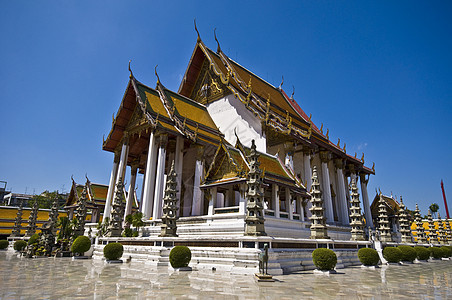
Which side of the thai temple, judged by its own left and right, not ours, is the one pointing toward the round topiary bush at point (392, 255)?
left

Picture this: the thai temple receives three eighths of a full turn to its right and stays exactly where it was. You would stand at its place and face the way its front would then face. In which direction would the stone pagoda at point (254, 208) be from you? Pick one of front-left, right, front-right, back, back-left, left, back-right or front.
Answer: back

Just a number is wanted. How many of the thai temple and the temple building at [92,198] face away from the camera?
0

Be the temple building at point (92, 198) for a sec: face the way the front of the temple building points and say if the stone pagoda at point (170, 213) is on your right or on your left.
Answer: on your left

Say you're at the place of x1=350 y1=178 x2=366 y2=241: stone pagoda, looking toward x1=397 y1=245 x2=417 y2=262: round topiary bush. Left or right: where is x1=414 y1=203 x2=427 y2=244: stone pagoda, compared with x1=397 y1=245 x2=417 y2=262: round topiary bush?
left

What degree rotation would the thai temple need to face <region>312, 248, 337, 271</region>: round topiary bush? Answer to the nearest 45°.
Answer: approximately 45° to its left

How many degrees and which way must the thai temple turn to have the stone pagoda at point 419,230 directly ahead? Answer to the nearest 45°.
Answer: approximately 135° to its left

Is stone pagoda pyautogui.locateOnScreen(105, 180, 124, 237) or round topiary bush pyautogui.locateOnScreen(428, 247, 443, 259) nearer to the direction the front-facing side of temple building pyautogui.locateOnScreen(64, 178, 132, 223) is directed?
the stone pagoda

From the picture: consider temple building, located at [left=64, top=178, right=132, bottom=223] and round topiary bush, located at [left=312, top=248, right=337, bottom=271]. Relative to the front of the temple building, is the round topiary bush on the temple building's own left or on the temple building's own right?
on the temple building's own left

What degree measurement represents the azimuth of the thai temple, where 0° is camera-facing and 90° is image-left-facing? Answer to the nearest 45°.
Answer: approximately 45°

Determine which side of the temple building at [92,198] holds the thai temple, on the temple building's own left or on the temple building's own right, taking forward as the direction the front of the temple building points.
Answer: on the temple building's own left

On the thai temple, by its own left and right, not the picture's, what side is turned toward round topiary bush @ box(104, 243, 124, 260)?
front

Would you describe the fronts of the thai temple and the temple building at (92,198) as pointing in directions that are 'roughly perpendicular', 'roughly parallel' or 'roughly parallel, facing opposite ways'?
roughly parallel

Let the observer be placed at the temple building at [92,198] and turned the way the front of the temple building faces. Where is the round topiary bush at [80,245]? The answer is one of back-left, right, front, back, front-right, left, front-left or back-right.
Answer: front-left

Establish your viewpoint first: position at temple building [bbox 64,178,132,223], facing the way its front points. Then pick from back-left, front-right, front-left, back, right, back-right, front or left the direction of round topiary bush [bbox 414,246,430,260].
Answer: left

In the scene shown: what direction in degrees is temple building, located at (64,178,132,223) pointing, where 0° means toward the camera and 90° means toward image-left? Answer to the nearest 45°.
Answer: approximately 45°

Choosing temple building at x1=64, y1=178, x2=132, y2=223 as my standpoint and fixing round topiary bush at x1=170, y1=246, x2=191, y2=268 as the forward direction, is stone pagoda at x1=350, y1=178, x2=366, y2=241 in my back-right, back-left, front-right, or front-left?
front-left
